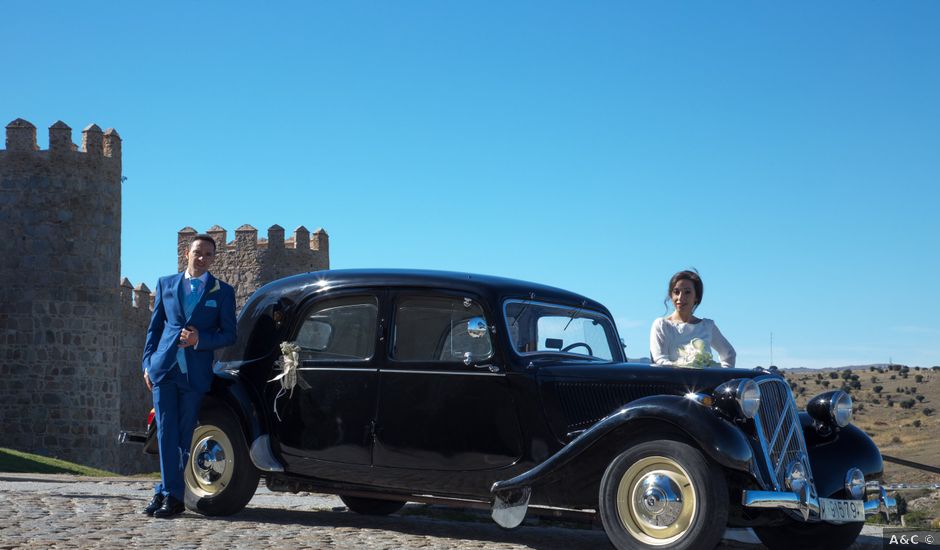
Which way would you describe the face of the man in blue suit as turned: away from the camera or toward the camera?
toward the camera

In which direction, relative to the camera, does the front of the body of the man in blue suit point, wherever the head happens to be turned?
toward the camera

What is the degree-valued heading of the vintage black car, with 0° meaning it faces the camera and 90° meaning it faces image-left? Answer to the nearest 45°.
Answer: approximately 315°

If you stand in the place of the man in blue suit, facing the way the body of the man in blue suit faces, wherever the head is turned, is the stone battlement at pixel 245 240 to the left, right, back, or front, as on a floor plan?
back

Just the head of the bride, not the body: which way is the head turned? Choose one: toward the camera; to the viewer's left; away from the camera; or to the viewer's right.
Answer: toward the camera

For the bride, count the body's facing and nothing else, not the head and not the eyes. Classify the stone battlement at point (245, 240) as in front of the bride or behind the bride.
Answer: behind

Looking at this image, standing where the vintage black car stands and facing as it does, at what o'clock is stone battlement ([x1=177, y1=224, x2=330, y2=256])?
The stone battlement is roughly at 7 o'clock from the vintage black car.

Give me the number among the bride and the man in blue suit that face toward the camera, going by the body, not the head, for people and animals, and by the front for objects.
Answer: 2

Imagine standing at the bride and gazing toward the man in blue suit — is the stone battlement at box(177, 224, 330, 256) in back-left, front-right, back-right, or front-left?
front-right

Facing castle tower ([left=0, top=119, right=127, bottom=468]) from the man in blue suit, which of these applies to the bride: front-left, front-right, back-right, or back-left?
back-right

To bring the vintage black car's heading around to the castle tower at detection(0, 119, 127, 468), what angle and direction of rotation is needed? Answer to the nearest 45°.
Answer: approximately 180°

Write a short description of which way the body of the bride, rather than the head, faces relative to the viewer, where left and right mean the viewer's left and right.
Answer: facing the viewer

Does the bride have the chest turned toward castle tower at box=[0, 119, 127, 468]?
no
